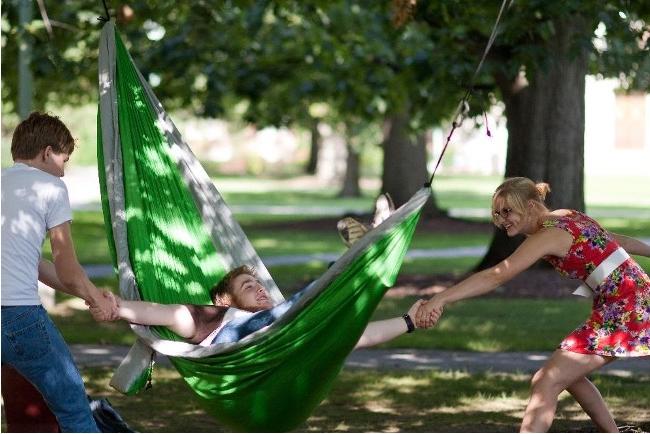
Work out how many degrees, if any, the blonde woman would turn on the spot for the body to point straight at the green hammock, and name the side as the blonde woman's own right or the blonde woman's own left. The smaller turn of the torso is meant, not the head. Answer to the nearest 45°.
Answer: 0° — they already face it

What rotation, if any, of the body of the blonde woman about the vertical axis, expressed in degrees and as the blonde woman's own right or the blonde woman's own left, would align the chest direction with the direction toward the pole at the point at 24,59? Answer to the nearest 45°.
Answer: approximately 45° to the blonde woman's own right

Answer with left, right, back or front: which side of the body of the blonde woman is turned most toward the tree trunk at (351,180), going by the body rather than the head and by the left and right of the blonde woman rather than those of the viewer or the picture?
right

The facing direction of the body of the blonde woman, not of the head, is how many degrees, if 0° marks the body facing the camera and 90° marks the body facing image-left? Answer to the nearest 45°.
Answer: approximately 90°

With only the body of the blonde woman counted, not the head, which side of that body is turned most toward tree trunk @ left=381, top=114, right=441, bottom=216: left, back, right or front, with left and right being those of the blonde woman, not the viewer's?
right

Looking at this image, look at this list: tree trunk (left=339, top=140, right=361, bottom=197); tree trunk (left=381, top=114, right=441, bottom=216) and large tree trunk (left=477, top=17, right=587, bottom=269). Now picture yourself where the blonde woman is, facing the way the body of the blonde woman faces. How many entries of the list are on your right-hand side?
3

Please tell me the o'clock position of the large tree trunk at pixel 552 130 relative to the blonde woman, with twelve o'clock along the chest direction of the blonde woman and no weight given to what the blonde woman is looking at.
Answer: The large tree trunk is roughly at 3 o'clock from the blonde woman.
